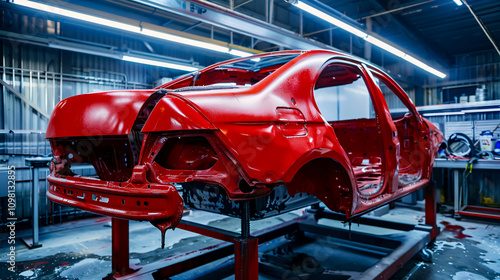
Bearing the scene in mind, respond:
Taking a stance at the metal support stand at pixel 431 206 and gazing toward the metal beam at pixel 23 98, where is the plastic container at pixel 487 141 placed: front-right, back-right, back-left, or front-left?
back-right

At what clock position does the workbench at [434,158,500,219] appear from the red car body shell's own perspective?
The workbench is roughly at 12 o'clock from the red car body shell.

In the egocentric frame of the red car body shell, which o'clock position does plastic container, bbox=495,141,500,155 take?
The plastic container is roughly at 12 o'clock from the red car body shell.

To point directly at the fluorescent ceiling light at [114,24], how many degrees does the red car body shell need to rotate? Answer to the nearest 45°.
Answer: approximately 90° to its left

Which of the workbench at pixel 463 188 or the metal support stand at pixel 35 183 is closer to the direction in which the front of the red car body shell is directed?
the workbench

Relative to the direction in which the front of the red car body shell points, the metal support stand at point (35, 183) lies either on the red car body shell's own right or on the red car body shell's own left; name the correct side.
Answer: on the red car body shell's own left

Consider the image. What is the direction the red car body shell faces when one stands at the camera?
facing away from the viewer and to the right of the viewer

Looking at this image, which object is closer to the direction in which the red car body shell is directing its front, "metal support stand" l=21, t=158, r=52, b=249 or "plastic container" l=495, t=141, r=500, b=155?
the plastic container
